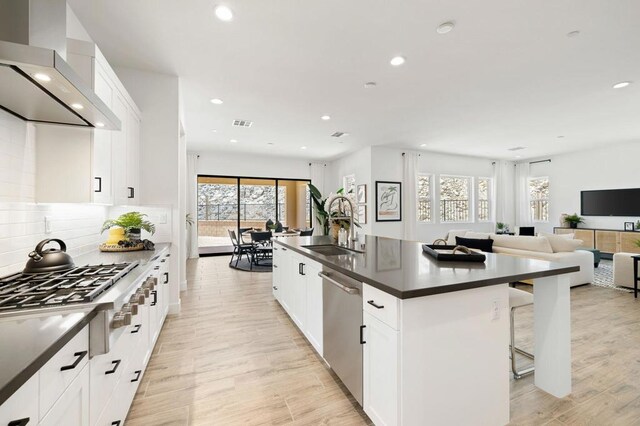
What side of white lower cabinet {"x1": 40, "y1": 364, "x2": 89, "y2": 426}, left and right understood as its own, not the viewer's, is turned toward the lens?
right

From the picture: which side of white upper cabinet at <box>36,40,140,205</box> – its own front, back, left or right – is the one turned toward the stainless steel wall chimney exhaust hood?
right

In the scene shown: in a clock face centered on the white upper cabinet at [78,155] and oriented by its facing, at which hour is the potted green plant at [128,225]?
The potted green plant is roughly at 10 o'clock from the white upper cabinet.

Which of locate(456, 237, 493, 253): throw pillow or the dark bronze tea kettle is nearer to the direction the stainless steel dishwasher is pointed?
the dark bronze tea kettle

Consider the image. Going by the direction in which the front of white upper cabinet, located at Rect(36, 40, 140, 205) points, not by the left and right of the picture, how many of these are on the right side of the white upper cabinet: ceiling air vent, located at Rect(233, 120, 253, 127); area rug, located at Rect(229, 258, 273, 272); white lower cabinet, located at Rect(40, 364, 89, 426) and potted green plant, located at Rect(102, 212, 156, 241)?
1

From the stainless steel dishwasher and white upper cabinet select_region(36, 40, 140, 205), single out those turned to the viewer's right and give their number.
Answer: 1

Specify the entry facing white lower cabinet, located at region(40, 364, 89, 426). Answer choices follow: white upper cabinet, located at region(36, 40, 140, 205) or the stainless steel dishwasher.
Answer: the stainless steel dishwasher

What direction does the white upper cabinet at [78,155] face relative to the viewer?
to the viewer's right

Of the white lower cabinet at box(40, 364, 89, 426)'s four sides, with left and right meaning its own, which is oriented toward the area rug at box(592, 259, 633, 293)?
front

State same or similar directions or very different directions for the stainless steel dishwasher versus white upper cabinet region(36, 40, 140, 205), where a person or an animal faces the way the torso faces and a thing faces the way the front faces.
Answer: very different directions

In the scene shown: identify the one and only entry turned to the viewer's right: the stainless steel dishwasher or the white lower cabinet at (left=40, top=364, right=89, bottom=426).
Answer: the white lower cabinet

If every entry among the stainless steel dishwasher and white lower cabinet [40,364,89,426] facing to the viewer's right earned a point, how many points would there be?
1

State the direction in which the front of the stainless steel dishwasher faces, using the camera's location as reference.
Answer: facing the viewer and to the left of the viewer

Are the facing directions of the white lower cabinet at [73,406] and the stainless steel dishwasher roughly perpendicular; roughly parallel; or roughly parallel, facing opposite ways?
roughly parallel, facing opposite ways

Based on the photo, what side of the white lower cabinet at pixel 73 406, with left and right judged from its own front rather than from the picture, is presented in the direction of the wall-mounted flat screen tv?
front
